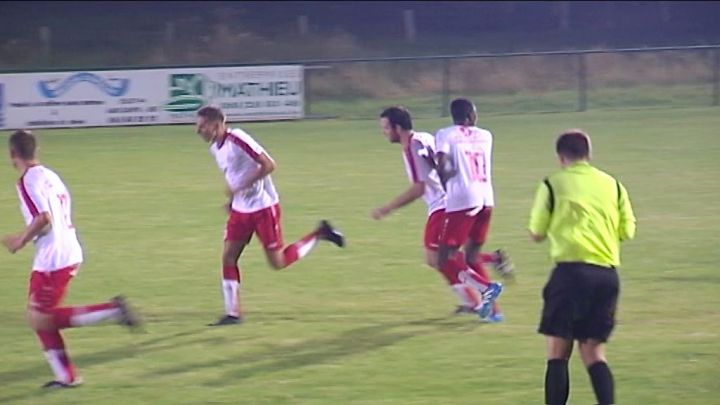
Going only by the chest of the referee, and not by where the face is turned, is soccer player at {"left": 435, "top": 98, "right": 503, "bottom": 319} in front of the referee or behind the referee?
in front

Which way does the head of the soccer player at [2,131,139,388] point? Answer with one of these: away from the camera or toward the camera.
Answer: away from the camera

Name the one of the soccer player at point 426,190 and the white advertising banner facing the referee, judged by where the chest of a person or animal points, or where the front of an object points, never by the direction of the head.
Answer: the white advertising banner

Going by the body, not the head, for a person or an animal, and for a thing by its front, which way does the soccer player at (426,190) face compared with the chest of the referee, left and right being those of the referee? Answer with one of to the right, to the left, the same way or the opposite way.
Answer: to the left

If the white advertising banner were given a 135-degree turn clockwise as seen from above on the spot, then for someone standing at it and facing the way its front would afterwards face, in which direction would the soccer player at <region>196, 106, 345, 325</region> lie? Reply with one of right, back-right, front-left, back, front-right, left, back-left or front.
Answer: back-left

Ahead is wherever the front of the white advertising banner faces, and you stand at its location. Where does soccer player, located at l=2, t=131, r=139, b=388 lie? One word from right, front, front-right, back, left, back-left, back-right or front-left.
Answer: front

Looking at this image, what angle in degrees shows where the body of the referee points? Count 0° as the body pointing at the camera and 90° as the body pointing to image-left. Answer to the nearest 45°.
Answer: approximately 180°

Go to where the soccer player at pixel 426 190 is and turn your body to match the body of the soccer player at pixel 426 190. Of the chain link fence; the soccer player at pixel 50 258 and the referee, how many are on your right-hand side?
1

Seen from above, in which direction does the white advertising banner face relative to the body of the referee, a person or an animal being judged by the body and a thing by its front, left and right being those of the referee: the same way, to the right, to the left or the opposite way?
the opposite way

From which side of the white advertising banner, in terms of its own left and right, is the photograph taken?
front

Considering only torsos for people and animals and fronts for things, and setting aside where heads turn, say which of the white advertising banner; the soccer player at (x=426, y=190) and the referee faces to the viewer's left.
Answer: the soccer player

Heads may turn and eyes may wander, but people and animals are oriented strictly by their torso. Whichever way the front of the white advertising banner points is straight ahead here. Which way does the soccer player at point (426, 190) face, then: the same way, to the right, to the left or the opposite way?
to the right

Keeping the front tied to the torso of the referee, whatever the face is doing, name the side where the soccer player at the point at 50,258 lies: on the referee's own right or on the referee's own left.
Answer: on the referee's own left

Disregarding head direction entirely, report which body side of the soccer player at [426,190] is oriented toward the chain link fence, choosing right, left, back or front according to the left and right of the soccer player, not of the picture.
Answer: right

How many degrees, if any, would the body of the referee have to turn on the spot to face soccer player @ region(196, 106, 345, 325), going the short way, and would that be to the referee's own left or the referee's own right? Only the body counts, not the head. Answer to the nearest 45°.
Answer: approximately 45° to the referee's own left
